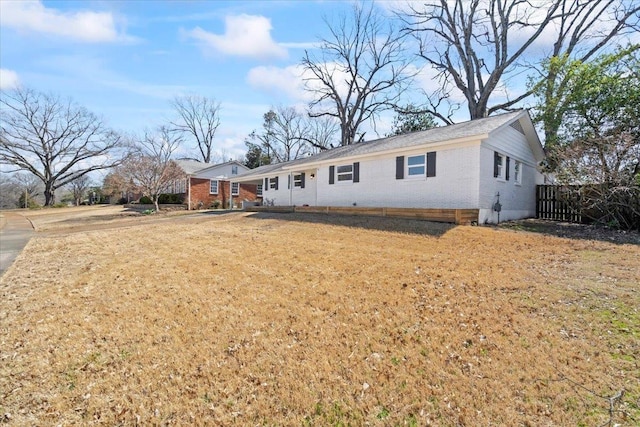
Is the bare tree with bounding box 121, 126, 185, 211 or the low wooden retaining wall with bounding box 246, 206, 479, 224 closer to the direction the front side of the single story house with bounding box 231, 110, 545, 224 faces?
the low wooden retaining wall

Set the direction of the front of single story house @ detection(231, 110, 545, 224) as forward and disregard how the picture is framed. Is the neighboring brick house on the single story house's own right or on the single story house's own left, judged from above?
on the single story house's own right

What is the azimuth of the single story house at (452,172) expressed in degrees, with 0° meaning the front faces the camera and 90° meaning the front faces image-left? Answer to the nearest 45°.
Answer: approximately 45°

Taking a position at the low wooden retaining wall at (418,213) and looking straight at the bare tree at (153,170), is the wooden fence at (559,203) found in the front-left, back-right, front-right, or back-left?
back-right

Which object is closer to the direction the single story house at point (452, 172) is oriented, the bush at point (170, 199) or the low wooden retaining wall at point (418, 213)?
the low wooden retaining wall

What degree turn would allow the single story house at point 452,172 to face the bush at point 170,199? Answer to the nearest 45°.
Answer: approximately 90° to its right

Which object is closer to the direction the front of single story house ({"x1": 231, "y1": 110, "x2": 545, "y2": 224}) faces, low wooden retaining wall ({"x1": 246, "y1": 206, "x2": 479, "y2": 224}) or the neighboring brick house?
the low wooden retaining wall
